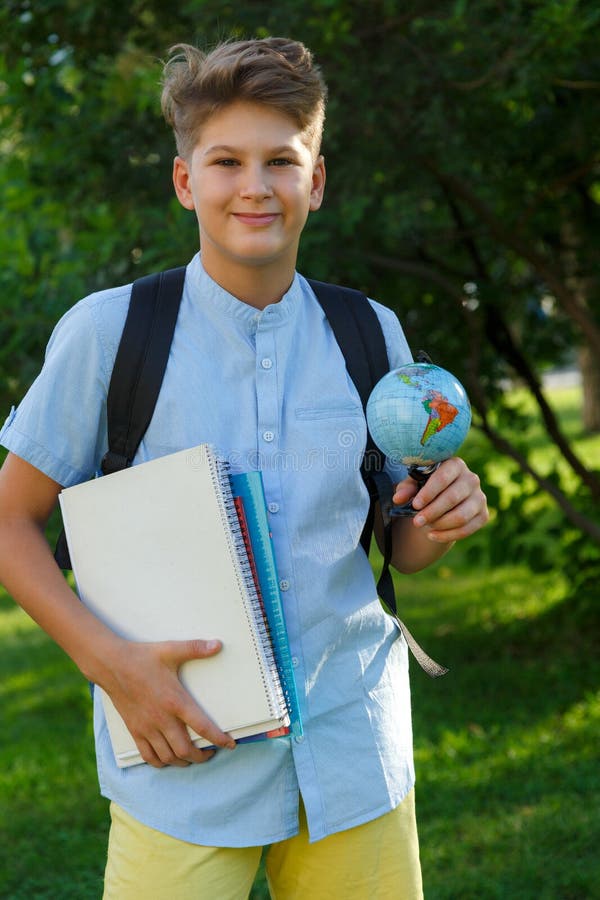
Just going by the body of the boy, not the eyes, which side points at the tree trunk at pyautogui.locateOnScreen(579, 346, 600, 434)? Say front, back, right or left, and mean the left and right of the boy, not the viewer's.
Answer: back

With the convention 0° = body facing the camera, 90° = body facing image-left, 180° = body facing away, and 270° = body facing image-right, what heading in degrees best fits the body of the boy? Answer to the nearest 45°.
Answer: approximately 0°
